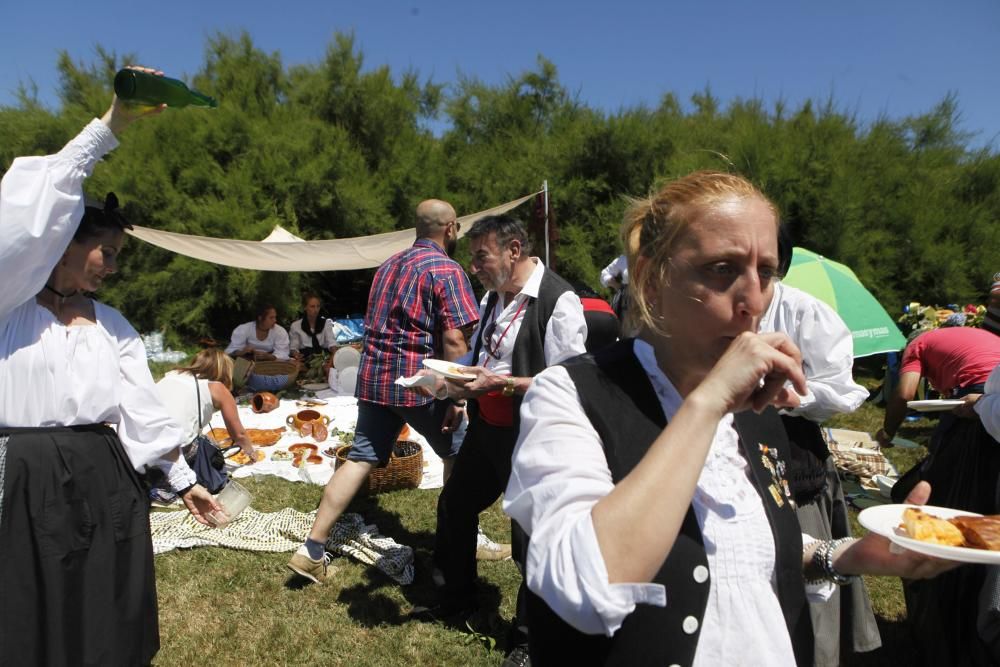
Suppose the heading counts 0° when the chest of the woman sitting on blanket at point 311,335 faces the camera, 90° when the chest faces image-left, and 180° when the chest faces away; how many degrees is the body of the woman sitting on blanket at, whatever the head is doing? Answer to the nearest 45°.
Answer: approximately 0°

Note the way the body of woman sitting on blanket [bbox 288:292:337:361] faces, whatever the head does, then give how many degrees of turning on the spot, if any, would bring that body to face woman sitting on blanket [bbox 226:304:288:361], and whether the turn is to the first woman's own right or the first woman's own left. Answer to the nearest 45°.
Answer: approximately 45° to the first woman's own right

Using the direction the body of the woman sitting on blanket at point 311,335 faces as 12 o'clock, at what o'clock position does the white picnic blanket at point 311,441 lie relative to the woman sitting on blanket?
The white picnic blanket is roughly at 12 o'clock from the woman sitting on blanket.

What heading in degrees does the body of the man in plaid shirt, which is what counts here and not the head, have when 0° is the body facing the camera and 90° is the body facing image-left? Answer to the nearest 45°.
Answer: approximately 225°

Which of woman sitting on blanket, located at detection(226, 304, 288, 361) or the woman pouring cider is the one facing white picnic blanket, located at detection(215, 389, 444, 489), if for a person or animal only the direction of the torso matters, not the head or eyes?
the woman sitting on blanket

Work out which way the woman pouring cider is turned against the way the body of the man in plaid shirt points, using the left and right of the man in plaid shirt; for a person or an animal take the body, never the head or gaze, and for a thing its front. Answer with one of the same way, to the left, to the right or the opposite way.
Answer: to the right
